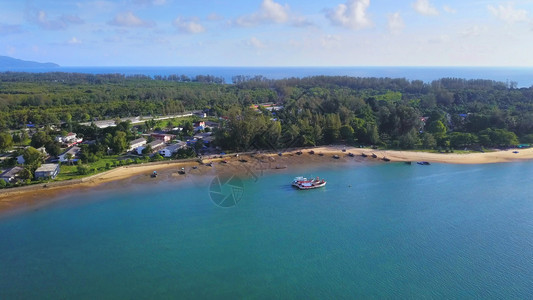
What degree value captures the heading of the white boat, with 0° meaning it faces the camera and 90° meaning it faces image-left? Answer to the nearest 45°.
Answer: approximately 270°

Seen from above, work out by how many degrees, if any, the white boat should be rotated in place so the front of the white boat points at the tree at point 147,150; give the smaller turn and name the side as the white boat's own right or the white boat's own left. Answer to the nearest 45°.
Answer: approximately 180°

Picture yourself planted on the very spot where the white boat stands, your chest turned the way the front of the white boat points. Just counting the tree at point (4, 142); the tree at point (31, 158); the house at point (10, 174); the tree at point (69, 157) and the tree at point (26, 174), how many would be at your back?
5

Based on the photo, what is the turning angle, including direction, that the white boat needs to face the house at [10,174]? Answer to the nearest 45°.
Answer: approximately 180°

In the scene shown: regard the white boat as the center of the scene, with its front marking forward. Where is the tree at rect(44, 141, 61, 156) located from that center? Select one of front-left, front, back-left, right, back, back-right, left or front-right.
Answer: back

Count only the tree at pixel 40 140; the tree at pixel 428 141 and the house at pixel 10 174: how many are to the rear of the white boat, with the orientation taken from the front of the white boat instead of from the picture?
2

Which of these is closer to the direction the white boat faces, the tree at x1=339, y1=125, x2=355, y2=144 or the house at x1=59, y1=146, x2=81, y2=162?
the tree

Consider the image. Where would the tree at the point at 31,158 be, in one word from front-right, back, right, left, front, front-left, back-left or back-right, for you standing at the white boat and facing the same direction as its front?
back
